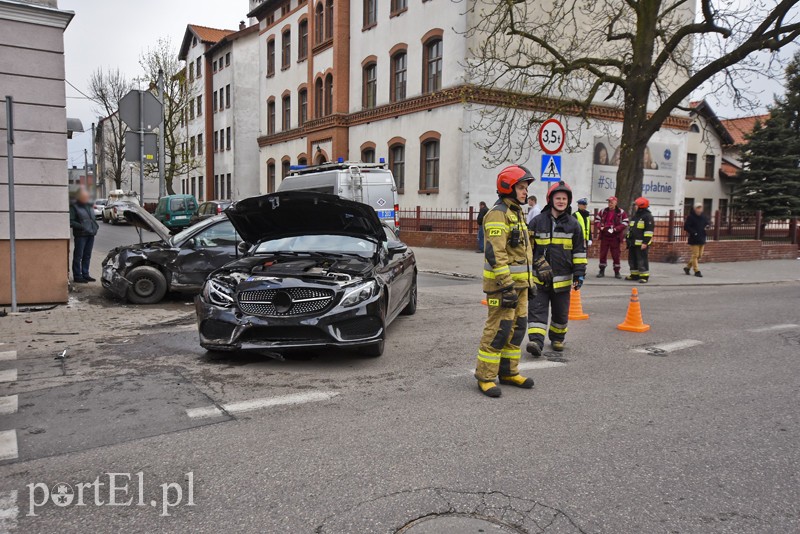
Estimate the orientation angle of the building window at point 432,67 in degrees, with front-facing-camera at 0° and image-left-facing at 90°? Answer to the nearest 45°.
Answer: approximately 45°

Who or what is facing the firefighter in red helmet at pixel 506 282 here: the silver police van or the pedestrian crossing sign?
the pedestrian crossing sign

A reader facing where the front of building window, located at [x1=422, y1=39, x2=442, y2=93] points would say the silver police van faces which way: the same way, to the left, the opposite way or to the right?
to the right

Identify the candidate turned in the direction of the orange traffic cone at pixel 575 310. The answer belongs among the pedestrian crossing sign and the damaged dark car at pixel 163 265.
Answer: the pedestrian crossing sign

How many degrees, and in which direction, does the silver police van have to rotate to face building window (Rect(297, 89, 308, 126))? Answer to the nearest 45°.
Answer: approximately 45° to its right

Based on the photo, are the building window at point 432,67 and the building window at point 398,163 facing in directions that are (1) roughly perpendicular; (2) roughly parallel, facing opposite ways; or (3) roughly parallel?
roughly parallel

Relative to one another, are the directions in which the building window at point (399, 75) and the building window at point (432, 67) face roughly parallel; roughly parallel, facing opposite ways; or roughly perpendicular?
roughly parallel

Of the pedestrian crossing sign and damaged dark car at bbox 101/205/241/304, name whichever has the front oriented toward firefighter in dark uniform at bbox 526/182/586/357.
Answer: the pedestrian crossing sign

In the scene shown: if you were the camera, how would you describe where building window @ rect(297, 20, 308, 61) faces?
facing the viewer and to the left of the viewer

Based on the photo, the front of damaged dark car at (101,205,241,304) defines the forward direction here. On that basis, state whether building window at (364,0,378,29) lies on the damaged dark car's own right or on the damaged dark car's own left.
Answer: on the damaged dark car's own right

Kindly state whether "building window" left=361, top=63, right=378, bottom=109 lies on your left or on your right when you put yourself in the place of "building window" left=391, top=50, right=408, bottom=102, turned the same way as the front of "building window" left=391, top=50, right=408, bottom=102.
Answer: on your right

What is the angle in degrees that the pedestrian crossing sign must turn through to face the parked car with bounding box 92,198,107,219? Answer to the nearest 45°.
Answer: approximately 90° to its right

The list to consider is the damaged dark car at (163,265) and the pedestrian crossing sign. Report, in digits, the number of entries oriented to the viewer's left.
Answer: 1

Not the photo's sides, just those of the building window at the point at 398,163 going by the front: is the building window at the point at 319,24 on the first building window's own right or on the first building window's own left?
on the first building window's own right

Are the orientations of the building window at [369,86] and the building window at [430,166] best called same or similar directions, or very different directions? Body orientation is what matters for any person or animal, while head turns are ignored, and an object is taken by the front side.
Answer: same or similar directions

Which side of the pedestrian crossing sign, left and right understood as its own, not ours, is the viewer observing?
front

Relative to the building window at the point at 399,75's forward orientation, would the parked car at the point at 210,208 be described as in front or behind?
in front
